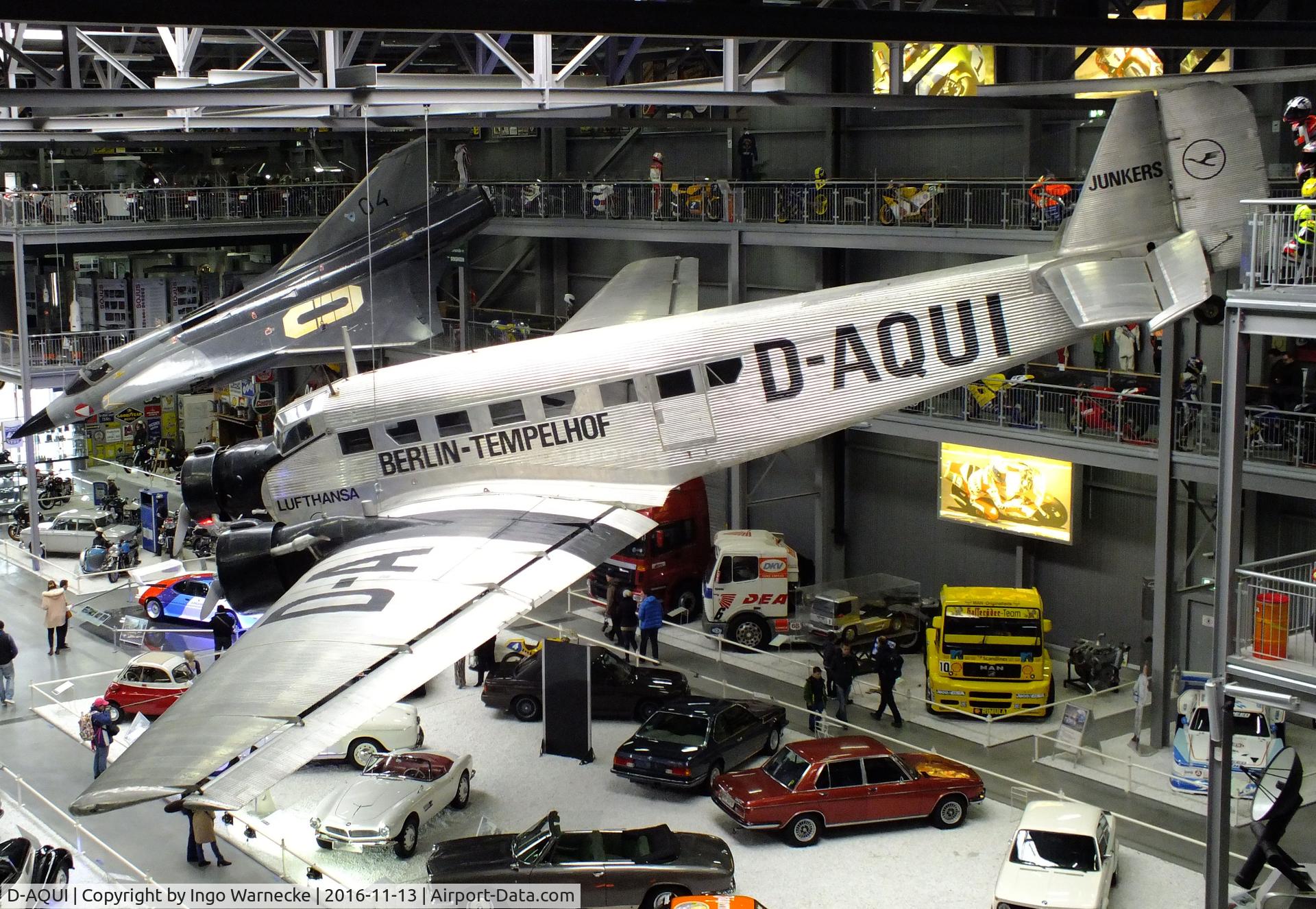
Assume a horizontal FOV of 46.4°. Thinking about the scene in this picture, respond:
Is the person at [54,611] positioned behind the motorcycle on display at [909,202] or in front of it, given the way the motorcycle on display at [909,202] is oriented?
in front

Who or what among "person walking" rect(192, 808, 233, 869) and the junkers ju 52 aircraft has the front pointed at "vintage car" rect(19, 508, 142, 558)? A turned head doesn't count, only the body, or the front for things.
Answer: the junkers ju 52 aircraft

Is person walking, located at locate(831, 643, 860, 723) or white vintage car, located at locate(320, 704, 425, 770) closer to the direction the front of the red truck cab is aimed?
the white vintage car

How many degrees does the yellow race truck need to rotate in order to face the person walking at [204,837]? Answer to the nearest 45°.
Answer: approximately 45° to its right

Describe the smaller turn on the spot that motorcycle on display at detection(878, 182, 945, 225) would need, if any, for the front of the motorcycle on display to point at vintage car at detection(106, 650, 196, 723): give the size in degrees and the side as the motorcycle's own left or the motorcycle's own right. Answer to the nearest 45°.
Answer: approximately 45° to the motorcycle's own left

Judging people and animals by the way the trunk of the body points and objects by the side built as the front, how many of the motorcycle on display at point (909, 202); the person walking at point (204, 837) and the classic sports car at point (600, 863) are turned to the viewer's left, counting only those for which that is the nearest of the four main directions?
2
